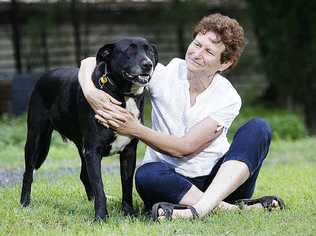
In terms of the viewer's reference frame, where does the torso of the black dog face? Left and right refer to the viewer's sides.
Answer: facing the viewer and to the right of the viewer

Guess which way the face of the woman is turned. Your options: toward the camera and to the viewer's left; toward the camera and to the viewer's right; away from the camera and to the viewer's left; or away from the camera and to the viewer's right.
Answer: toward the camera and to the viewer's left

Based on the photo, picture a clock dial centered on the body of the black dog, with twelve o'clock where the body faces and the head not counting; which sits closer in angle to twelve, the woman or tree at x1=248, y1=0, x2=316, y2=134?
the woman

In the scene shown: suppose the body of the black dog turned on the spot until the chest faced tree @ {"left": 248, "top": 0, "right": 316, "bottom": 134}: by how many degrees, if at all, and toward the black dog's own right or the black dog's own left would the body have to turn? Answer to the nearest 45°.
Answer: approximately 90° to the black dog's own left
